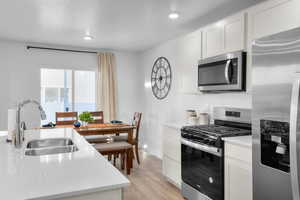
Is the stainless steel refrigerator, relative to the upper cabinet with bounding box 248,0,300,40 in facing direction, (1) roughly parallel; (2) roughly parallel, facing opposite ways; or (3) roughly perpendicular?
roughly parallel

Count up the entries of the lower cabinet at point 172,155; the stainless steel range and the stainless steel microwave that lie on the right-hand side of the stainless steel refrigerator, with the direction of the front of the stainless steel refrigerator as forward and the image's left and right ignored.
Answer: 3

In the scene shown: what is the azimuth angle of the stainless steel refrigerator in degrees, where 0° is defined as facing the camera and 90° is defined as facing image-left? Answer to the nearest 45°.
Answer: approximately 45°

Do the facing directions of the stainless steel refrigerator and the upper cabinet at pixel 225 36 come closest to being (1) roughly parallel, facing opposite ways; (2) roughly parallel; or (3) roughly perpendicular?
roughly parallel

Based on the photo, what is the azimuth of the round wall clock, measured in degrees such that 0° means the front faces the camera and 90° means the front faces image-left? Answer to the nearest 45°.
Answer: approximately 45°

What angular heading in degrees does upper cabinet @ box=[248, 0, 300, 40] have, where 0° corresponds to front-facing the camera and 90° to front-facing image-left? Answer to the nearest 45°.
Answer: approximately 45°

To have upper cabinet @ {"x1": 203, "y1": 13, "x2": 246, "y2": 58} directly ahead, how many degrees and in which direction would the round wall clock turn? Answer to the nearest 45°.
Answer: approximately 45° to its left

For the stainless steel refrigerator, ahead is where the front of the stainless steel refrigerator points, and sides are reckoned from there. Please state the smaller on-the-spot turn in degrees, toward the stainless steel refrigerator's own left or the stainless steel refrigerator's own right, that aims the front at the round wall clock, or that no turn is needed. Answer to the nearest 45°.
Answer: approximately 90° to the stainless steel refrigerator's own right

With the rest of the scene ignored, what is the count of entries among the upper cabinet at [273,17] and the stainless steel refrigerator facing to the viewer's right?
0

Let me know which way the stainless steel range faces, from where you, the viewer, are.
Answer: facing the viewer and to the left of the viewer

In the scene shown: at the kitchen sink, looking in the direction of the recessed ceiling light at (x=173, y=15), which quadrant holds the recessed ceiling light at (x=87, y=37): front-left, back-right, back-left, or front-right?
front-left

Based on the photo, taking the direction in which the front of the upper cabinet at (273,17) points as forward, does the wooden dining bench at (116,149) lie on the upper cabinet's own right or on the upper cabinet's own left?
on the upper cabinet's own right

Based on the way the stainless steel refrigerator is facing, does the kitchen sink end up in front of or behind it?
in front

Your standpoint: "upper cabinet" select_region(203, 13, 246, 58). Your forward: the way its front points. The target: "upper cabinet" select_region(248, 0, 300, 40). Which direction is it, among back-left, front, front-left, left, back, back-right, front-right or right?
left
